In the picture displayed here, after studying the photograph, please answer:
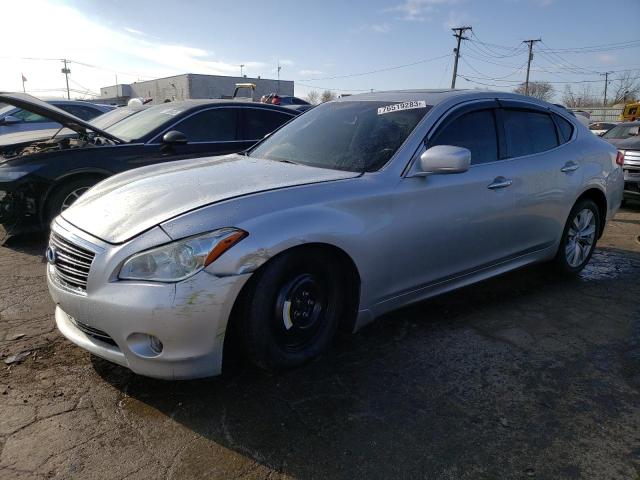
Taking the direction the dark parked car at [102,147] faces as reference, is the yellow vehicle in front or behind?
behind

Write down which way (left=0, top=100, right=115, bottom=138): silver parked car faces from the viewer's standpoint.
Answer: facing the viewer and to the left of the viewer

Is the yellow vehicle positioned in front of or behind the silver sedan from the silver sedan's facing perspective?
behind
